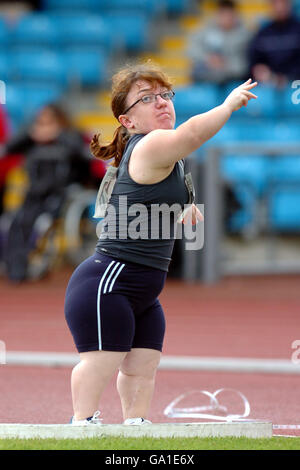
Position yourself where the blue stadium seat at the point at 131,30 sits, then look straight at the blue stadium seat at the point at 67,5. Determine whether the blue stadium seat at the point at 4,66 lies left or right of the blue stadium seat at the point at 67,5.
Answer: left

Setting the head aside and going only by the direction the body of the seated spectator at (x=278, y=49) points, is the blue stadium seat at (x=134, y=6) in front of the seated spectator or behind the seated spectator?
behind

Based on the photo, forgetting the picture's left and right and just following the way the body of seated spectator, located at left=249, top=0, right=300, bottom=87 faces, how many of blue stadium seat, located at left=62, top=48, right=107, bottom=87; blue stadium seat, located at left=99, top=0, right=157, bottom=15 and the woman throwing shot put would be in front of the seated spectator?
1

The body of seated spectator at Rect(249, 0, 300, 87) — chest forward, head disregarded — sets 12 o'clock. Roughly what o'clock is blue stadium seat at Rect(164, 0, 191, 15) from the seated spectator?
The blue stadium seat is roughly at 5 o'clock from the seated spectator.
